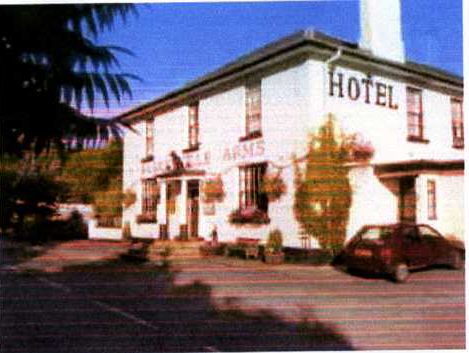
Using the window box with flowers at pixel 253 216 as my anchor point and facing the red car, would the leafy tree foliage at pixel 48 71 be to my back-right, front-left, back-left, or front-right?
back-right

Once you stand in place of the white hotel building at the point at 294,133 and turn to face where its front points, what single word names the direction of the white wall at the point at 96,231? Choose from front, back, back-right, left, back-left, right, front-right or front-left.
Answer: front-right

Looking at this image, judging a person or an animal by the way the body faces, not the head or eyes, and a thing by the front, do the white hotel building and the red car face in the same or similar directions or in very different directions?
very different directions

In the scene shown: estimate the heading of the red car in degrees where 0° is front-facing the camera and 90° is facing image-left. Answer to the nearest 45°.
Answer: approximately 225°

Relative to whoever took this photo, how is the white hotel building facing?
facing the viewer and to the left of the viewer

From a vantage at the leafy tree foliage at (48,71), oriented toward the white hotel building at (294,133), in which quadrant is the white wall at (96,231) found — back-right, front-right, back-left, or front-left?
front-left
